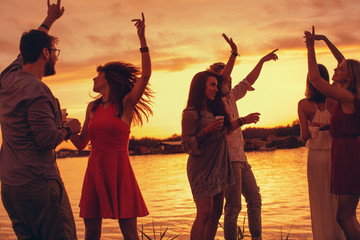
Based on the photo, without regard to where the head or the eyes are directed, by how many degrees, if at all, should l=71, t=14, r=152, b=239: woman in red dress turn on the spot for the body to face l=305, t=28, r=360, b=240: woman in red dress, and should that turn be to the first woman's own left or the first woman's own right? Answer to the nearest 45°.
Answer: approximately 135° to the first woman's own left

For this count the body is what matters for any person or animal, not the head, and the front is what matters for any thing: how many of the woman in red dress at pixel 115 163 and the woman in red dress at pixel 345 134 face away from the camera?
0

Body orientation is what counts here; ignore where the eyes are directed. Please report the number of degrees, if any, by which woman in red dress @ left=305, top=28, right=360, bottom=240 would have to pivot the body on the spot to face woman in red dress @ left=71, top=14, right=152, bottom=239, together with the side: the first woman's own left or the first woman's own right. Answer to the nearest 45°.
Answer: approximately 45° to the first woman's own left

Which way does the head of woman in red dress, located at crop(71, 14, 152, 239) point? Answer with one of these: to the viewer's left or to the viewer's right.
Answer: to the viewer's left

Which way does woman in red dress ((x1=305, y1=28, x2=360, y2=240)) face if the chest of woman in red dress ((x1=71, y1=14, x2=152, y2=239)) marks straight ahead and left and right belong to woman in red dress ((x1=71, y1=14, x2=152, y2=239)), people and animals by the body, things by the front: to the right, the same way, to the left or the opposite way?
to the right

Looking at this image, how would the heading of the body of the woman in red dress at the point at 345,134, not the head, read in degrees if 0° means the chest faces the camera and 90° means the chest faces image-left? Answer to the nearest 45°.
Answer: approximately 90°

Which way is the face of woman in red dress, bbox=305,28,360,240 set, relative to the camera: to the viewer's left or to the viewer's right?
to the viewer's left
